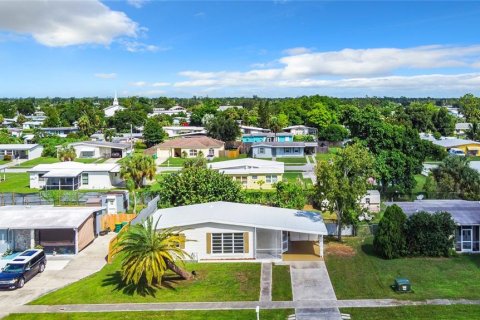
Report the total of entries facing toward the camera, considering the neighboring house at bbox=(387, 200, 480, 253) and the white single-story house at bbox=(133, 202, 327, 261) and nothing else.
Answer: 2

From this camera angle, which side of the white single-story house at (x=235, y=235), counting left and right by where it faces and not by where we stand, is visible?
front

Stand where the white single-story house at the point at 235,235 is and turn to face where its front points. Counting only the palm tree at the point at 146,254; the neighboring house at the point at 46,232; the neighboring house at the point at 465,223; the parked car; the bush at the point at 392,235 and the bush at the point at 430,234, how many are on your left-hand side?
3

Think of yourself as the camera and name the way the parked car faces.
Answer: facing the viewer and to the left of the viewer

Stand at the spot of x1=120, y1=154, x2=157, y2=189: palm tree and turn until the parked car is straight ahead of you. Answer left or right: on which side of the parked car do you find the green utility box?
left

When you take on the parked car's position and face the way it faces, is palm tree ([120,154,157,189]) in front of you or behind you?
behind

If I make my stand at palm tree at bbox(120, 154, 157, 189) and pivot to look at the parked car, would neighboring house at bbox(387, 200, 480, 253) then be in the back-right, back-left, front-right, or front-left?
front-left

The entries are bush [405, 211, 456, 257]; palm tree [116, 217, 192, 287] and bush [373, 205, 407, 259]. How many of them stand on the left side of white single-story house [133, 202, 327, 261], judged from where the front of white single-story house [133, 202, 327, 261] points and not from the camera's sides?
2

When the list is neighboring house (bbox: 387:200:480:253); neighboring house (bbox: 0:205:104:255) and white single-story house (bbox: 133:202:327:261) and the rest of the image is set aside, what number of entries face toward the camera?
3

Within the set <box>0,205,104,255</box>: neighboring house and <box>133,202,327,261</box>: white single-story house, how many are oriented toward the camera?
2

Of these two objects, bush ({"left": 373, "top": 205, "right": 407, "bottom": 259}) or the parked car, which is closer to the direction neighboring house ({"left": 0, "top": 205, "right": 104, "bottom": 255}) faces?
the parked car

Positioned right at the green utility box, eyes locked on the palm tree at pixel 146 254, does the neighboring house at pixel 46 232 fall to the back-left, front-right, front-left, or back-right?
front-right

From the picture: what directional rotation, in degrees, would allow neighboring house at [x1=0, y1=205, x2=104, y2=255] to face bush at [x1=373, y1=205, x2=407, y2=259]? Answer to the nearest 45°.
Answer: approximately 45° to its left

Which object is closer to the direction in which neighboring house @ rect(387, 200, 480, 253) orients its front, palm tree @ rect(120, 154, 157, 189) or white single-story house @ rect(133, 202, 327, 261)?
the white single-story house

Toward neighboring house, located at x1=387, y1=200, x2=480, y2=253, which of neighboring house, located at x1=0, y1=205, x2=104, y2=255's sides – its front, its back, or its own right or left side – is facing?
left

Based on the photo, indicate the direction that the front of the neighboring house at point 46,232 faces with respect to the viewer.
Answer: facing the viewer

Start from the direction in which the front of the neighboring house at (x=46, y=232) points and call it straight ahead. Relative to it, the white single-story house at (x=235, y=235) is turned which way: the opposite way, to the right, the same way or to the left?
the same way

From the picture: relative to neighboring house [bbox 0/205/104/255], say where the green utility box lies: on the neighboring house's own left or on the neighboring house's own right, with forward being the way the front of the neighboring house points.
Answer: on the neighboring house's own left

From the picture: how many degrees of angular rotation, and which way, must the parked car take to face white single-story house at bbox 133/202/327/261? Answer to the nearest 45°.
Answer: approximately 135° to its left
